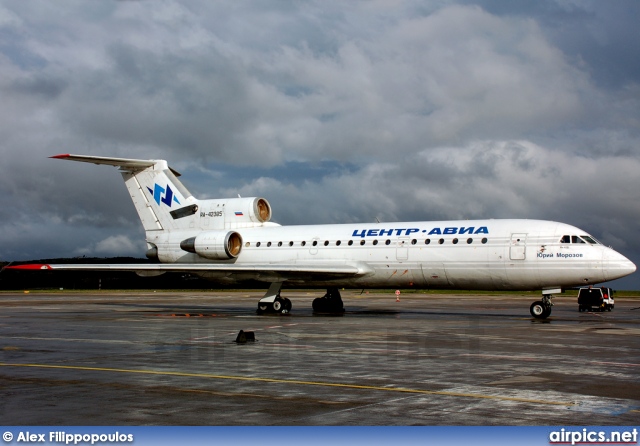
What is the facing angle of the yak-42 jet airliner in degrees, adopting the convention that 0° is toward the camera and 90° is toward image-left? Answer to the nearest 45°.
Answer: approximately 315°
